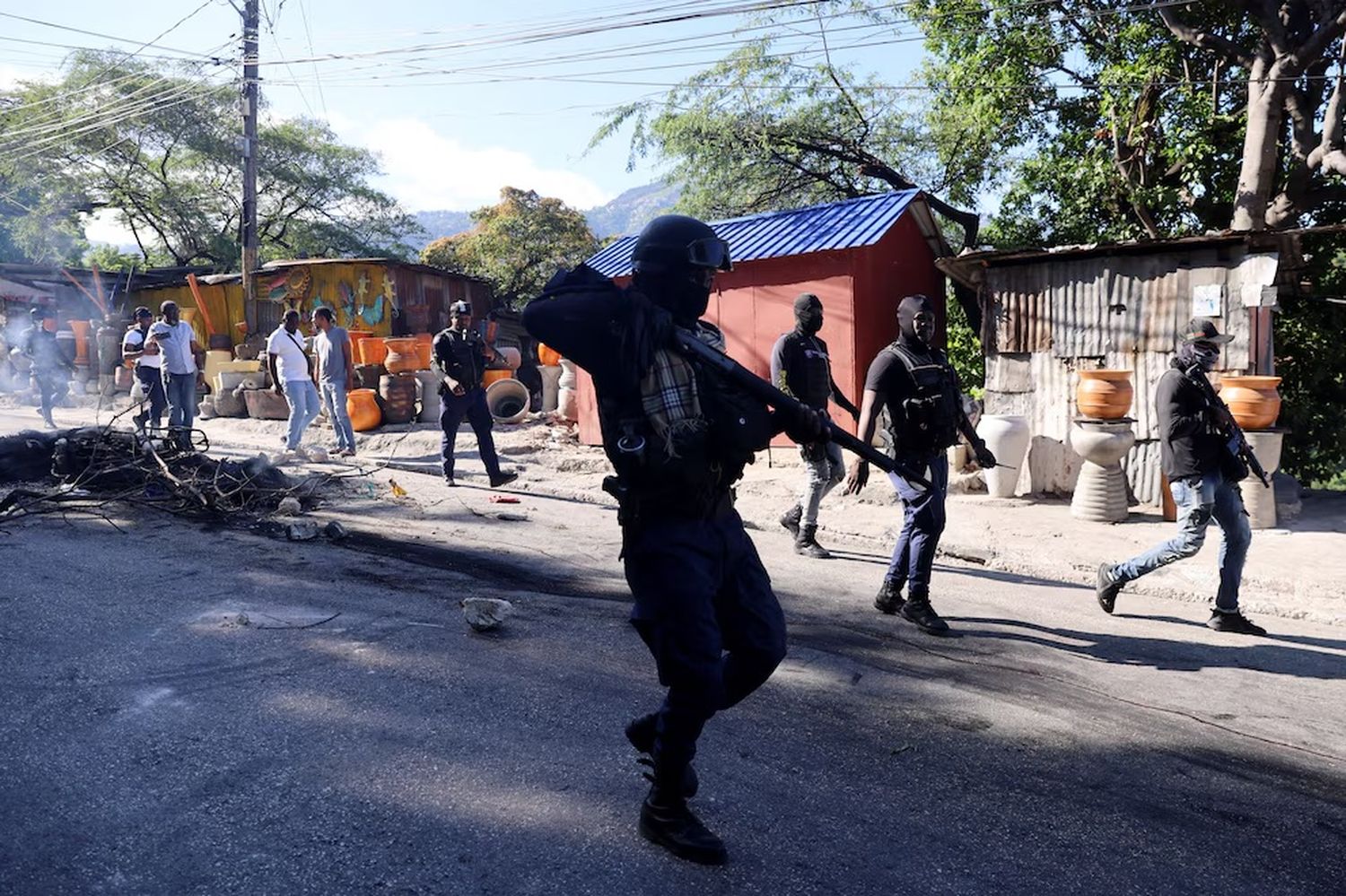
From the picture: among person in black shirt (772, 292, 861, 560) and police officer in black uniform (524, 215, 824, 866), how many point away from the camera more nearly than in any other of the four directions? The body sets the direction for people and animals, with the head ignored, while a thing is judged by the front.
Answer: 0

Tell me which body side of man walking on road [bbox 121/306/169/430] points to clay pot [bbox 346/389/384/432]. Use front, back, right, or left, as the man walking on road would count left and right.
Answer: left

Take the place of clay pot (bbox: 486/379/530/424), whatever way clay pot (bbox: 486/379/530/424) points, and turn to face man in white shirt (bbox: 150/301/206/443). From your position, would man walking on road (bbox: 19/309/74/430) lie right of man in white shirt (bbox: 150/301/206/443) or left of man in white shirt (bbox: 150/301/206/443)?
right

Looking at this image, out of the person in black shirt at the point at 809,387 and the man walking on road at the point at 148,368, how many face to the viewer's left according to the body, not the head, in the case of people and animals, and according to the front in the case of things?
0

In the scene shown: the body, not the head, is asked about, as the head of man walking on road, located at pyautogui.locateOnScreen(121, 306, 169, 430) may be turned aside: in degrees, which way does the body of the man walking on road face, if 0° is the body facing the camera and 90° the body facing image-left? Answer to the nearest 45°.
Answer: approximately 315°

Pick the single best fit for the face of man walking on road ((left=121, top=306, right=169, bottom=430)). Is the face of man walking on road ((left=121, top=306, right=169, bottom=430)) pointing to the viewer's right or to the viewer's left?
to the viewer's right
